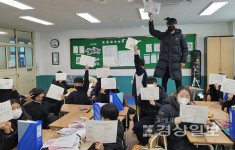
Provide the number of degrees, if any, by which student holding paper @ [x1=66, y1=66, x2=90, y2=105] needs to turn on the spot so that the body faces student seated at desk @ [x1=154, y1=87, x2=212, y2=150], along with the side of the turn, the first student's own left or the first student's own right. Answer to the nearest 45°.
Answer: approximately 45° to the first student's own left

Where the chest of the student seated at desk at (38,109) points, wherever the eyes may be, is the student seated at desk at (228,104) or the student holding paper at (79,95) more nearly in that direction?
the student seated at desk

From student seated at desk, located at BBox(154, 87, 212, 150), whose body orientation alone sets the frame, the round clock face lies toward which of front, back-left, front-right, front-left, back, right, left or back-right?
back

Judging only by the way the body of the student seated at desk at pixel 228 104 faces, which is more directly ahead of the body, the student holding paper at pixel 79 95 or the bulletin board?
the student holding paper

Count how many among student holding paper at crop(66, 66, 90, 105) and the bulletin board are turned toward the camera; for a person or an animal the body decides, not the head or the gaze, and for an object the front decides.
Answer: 2

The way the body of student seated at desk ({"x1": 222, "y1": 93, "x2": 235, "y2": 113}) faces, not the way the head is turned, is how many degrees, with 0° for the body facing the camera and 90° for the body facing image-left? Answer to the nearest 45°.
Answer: approximately 45°

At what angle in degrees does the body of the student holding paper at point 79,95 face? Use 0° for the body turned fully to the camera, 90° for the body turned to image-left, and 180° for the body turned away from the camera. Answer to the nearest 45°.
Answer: approximately 0°

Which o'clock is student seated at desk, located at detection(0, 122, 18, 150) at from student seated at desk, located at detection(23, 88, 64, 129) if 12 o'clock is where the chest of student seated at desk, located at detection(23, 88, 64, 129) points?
student seated at desk, located at detection(0, 122, 18, 150) is roughly at 2 o'clock from student seated at desk, located at detection(23, 88, 64, 129).
